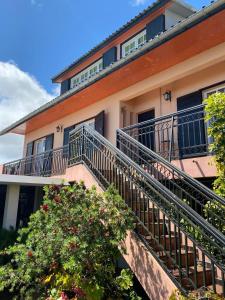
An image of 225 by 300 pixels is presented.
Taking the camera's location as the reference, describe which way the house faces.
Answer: facing the viewer and to the left of the viewer

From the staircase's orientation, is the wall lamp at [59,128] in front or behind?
behind

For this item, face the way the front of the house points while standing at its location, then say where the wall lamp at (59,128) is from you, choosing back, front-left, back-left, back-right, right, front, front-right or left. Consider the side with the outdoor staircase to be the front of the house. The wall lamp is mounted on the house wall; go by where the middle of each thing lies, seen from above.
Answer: right

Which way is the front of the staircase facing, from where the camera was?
facing the viewer and to the right of the viewer
